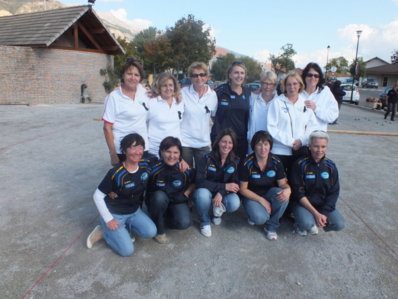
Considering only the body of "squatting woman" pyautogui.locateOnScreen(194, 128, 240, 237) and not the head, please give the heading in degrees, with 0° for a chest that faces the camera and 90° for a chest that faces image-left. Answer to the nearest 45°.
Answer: approximately 0°

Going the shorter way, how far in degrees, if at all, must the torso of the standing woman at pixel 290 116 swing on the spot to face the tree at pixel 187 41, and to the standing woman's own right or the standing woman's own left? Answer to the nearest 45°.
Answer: approximately 180°

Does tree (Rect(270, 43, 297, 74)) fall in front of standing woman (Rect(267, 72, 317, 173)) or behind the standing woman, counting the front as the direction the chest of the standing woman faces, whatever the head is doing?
behind

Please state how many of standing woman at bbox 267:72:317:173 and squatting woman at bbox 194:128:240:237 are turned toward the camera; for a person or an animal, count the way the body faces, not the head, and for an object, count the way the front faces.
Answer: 2
